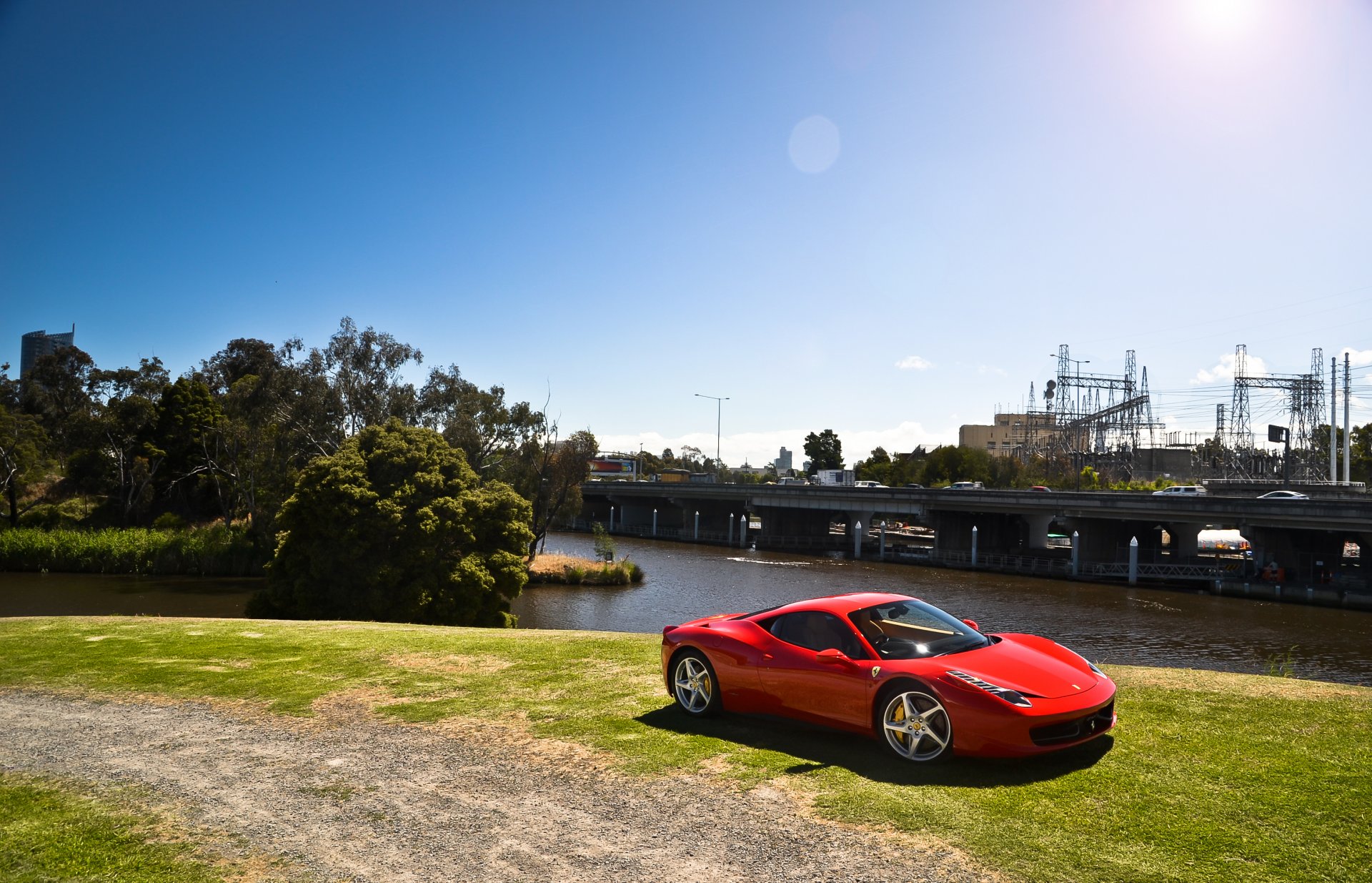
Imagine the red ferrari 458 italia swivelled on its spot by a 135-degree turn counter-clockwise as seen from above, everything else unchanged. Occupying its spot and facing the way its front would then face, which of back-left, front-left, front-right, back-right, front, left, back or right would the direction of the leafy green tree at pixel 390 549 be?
front-left
